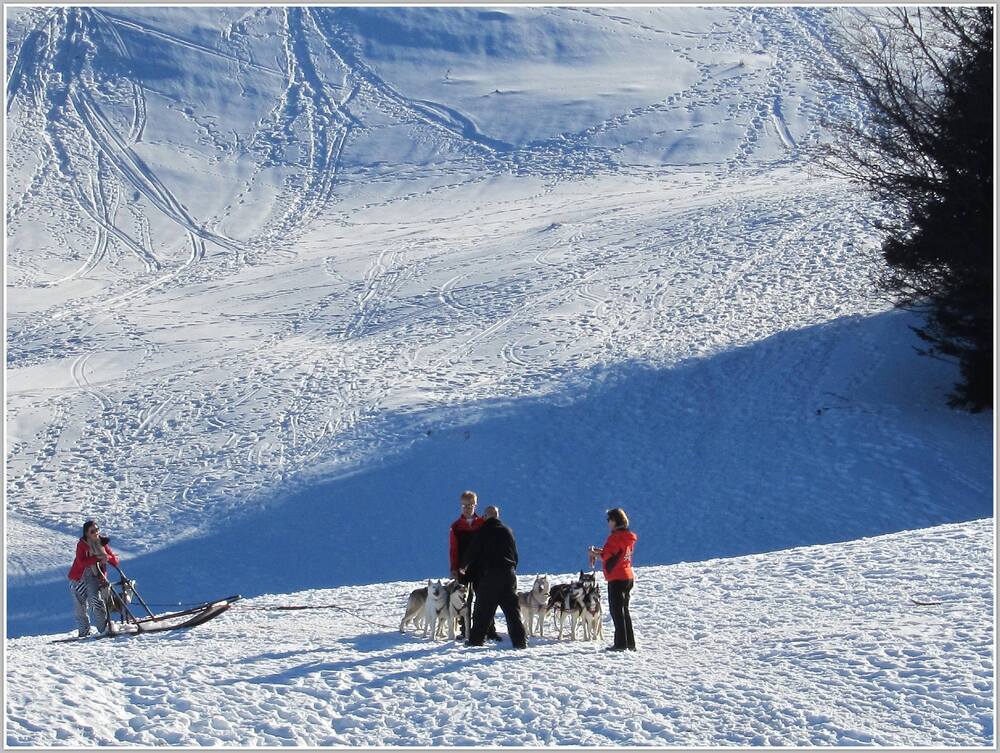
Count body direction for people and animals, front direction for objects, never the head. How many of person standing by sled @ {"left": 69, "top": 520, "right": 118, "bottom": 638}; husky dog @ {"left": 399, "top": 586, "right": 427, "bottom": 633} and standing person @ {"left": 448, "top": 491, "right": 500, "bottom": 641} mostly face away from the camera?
0

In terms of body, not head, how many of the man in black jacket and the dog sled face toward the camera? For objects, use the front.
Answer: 0

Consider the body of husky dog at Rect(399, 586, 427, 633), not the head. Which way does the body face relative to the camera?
to the viewer's right

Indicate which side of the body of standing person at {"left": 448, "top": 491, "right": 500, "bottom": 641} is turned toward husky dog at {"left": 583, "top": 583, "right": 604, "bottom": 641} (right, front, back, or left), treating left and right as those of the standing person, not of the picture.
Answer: left

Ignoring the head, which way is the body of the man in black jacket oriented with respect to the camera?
away from the camera

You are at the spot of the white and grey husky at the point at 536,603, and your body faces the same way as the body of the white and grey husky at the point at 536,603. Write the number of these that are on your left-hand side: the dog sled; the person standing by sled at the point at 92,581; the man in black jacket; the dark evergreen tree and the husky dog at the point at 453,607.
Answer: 1

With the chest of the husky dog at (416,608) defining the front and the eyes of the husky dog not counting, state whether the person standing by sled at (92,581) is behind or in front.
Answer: behind

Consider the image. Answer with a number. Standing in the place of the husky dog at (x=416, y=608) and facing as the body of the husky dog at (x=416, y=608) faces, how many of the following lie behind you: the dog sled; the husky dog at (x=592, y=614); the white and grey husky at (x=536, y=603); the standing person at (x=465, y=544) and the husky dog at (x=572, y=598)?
1

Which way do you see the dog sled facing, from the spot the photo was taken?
facing to the right of the viewer

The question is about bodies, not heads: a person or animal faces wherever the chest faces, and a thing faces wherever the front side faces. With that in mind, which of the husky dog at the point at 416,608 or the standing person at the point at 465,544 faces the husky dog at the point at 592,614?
the husky dog at the point at 416,608

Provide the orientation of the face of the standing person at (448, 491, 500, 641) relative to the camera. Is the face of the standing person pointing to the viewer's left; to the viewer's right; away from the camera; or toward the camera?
toward the camera

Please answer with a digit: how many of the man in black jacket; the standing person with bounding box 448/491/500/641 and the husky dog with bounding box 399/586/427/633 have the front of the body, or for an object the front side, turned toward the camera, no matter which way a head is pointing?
1

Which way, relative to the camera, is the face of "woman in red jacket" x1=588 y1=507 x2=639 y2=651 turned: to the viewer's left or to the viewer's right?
to the viewer's left

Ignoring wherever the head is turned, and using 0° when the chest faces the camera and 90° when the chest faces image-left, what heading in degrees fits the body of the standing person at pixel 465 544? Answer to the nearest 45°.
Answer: approximately 0°

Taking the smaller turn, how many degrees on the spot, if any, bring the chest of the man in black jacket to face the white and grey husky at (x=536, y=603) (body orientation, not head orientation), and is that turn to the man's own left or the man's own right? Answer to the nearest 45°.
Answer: approximately 45° to the man's own right

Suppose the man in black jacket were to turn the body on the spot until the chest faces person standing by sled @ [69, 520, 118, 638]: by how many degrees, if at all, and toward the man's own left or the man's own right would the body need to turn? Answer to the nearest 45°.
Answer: approximately 90° to the man's own left
